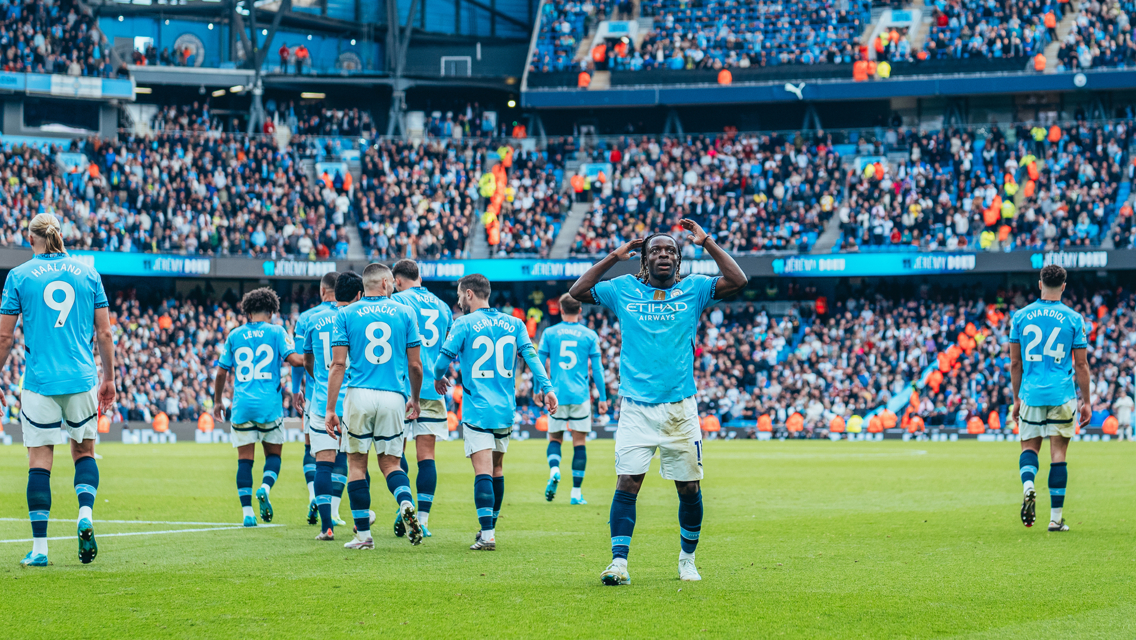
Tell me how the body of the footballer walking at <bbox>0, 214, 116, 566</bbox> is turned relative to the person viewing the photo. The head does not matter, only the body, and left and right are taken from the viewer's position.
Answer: facing away from the viewer

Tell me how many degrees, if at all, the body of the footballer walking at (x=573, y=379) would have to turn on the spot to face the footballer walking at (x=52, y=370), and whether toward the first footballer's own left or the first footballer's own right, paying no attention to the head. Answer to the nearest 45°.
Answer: approximately 135° to the first footballer's own left

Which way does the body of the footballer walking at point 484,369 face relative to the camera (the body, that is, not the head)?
away from the camera

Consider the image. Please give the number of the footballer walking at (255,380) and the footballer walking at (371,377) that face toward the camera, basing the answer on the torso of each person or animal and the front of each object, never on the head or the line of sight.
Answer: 0

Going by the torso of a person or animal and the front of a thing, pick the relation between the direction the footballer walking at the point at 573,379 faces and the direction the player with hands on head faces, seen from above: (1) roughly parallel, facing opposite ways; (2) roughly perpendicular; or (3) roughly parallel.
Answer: roughly parallel, facing opposite ways

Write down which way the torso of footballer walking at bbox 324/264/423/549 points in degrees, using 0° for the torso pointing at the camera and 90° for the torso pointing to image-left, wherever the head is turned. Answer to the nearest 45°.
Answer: approximately 180°

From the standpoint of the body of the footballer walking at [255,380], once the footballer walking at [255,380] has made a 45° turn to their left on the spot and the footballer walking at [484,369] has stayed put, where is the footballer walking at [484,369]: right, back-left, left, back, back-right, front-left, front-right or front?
back

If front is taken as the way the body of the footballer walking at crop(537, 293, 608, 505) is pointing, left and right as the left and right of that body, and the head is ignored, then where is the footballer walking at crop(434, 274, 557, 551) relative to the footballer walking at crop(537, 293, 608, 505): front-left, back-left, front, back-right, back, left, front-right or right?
back

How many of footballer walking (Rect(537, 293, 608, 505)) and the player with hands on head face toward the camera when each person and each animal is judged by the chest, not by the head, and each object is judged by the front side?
1

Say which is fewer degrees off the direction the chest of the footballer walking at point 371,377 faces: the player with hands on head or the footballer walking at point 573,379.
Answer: the footballer walking at point 573,379

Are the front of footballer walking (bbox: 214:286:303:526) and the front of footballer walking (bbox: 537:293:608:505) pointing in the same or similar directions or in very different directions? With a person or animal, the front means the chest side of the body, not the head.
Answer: same or similar directions

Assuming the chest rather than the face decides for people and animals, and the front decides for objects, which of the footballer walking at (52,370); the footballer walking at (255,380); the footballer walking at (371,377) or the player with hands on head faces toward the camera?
the player with hands on head

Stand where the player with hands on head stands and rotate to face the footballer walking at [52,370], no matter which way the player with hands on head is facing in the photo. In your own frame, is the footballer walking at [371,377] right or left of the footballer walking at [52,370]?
right

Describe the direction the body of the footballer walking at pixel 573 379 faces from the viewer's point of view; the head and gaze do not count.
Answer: away from the camera

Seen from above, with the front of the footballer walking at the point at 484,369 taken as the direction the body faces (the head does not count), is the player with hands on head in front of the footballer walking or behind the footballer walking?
behind

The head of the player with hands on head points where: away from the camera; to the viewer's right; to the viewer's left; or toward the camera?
toward the camera
